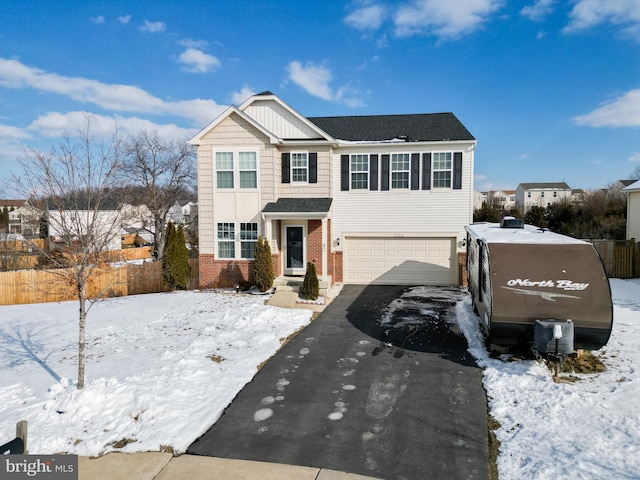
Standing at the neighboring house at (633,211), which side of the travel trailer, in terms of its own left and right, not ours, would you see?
back

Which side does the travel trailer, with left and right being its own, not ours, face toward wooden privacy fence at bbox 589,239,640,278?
back

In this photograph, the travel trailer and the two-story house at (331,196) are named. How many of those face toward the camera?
2

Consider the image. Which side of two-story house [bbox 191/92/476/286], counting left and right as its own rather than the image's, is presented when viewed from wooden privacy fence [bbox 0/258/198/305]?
right

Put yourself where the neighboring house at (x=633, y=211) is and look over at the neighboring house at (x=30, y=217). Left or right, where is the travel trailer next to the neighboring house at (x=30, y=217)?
left

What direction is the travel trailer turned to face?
toward the camera

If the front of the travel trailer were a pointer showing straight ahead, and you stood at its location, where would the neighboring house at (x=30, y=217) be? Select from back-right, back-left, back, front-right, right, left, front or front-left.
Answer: right

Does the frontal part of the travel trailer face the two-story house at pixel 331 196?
no

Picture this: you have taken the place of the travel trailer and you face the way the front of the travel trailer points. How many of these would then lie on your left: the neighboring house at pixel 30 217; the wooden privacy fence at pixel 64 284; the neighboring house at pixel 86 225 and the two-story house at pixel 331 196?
0

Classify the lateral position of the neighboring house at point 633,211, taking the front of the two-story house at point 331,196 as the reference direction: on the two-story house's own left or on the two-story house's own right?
on the two-story house's own left

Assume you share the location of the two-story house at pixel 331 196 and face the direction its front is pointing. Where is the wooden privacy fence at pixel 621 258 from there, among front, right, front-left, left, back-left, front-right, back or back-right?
left

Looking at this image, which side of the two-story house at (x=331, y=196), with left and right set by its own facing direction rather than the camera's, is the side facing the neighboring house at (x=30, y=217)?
right

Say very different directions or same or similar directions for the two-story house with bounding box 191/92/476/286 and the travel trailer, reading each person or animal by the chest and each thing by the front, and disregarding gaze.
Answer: same or similar directions
